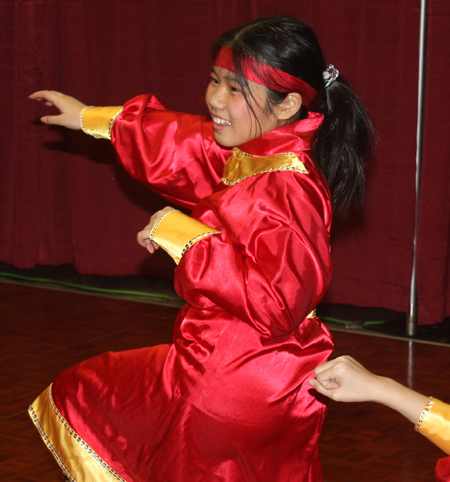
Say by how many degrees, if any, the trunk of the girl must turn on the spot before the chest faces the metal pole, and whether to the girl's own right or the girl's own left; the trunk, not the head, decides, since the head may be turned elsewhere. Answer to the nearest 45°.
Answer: approximately 135° to the girl's own right

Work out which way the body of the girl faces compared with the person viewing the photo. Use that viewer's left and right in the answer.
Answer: facing to the left of the viewer

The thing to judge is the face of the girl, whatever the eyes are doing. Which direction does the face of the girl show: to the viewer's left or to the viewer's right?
to the viewer's left
